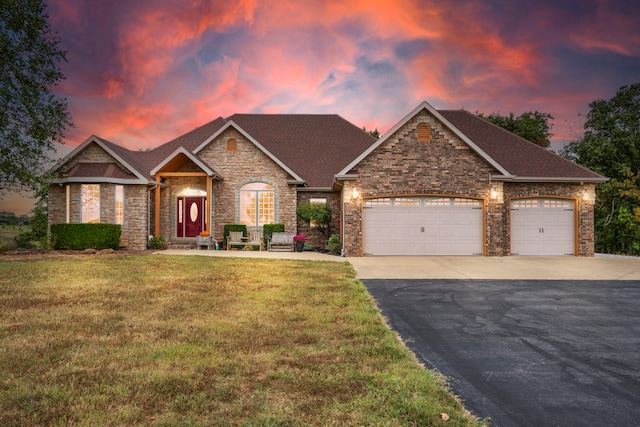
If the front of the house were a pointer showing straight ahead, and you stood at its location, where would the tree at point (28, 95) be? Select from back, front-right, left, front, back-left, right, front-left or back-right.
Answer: right

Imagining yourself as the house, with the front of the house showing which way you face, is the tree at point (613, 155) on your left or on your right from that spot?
on your left

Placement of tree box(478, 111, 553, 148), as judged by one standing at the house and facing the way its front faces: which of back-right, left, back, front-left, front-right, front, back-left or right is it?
back-left

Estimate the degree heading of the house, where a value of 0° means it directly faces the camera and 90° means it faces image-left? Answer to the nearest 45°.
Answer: approximately 0°

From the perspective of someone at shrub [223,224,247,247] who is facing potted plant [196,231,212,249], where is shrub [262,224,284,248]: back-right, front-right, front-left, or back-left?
back-left

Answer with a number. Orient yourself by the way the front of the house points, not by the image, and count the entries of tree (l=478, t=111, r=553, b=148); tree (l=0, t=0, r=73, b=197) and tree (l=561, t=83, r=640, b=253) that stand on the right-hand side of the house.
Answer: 1
